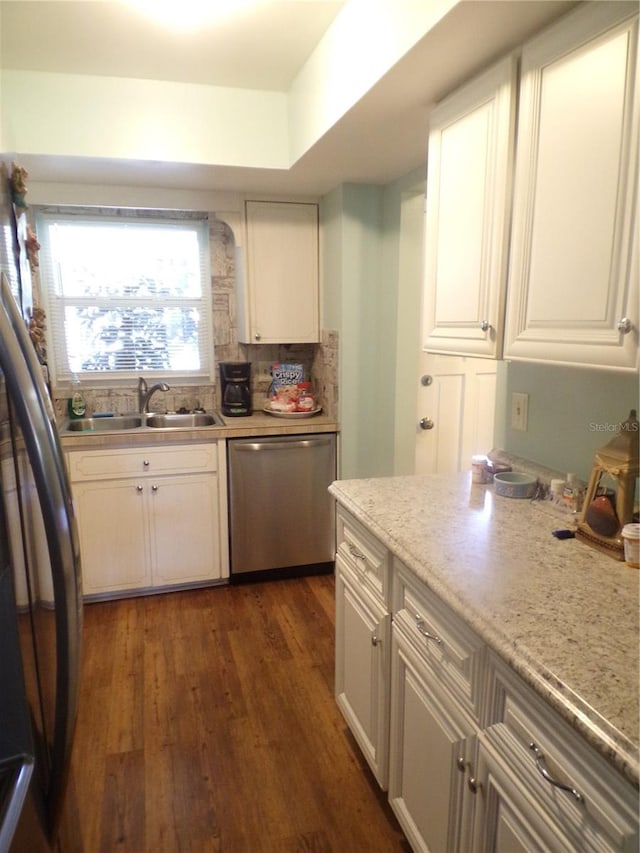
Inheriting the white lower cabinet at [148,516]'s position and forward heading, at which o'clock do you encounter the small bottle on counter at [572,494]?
The small bottle on counter is roughly at 11 o'clock from the white lower cabinet.

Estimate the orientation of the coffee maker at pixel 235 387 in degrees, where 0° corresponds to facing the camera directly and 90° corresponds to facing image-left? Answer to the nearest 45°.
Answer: approximately 0°

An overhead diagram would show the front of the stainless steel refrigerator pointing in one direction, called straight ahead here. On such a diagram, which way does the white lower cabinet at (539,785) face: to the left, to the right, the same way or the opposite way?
the opposite way
